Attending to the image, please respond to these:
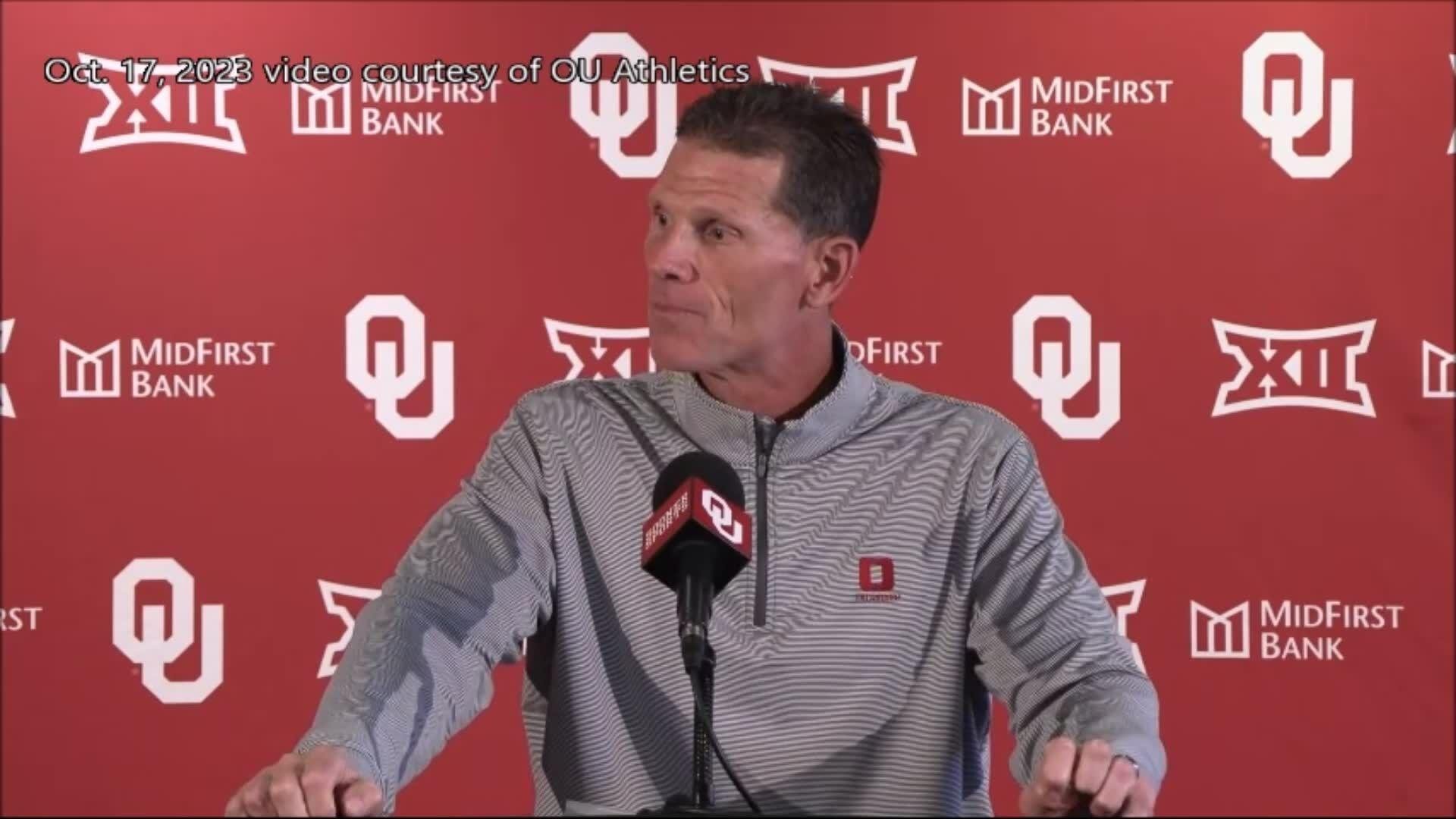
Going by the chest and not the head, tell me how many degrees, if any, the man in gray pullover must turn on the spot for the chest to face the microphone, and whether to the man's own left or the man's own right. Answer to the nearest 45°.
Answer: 0° — they already face it

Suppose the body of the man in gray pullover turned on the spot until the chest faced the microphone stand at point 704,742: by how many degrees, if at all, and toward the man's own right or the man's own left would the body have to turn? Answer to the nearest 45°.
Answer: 0° — they already face it

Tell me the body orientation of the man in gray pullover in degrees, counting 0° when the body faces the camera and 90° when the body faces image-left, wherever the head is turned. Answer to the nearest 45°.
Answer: approximately 0°
